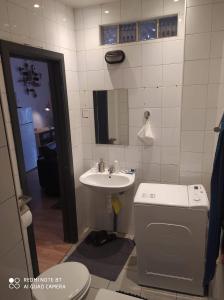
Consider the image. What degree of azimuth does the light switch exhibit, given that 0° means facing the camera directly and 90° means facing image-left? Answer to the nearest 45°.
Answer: approximately 0°

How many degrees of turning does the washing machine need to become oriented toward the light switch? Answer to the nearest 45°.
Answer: approximately 45° to its right

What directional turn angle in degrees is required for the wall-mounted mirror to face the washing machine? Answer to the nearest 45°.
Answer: approximately 45° to its left

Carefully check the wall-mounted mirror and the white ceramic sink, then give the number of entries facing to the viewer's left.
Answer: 0
